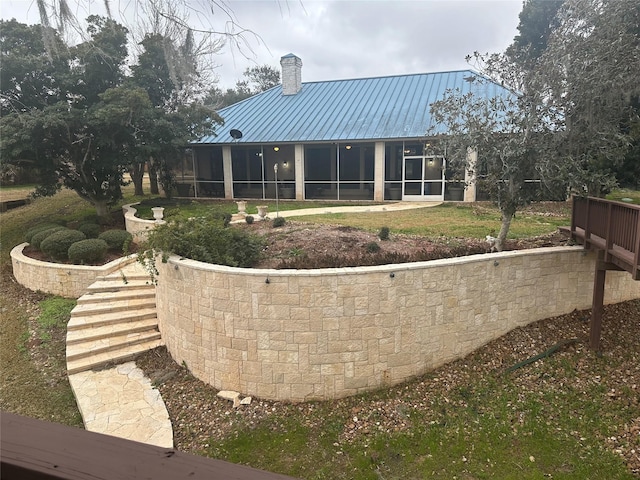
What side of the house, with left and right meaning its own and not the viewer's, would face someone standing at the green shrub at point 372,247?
front

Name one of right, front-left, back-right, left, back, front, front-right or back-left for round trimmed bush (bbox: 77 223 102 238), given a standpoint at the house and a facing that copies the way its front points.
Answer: front-right

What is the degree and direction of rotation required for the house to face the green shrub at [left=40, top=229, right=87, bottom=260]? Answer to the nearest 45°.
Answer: approximately 45° to its right

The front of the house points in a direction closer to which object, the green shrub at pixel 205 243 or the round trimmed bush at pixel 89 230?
the green shrub

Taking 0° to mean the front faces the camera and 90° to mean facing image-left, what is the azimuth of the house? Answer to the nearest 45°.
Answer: approximately 0°

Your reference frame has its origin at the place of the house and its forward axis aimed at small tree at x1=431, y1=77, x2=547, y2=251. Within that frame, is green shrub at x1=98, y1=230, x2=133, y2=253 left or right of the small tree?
right

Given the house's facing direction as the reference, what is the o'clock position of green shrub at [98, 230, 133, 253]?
The green shrub is roughly at 1 o'clock from the house.

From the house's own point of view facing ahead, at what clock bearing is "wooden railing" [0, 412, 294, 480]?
The wooden railing is roughly at 12 o'clock from the house.

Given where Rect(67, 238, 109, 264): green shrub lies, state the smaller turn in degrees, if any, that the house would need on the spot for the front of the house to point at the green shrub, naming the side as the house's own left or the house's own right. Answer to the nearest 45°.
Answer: approximately 45° to the house's own right

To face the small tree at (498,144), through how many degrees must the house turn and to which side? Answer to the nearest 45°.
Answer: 0° — it already faces it

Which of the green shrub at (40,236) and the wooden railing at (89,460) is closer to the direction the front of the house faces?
the wooden railing

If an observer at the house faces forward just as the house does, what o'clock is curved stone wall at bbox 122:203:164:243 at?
The curved stone wall is roughly at 1 o'clock from the house.

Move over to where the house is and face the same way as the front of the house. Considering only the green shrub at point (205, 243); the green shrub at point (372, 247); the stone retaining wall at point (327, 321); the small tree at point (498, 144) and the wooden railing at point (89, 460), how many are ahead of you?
5

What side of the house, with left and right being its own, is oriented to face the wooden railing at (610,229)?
front
